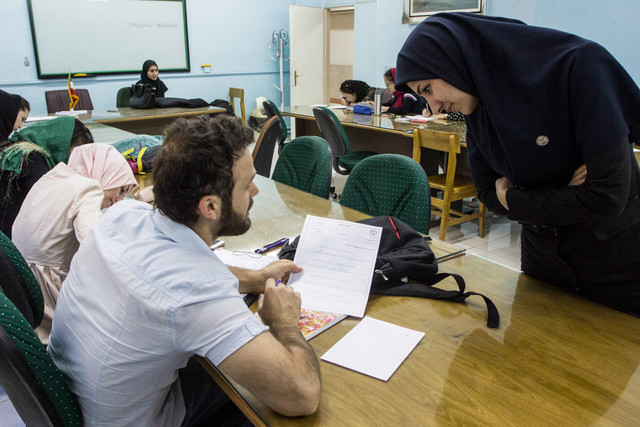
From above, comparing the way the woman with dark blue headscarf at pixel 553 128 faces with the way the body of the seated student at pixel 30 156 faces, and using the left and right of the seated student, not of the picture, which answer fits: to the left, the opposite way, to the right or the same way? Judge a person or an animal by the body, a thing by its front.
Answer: the opposite way

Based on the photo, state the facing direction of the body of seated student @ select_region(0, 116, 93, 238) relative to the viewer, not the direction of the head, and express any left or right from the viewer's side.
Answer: facing to the right of the viewer

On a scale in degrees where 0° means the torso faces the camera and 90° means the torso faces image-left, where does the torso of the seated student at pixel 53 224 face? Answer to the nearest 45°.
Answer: approximately 225°

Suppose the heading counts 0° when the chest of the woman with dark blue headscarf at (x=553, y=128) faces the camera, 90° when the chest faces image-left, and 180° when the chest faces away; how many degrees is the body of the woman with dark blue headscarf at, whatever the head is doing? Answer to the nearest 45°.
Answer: approximately 45°

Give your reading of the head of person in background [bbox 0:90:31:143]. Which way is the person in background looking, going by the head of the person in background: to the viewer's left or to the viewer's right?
to the viewer's right
